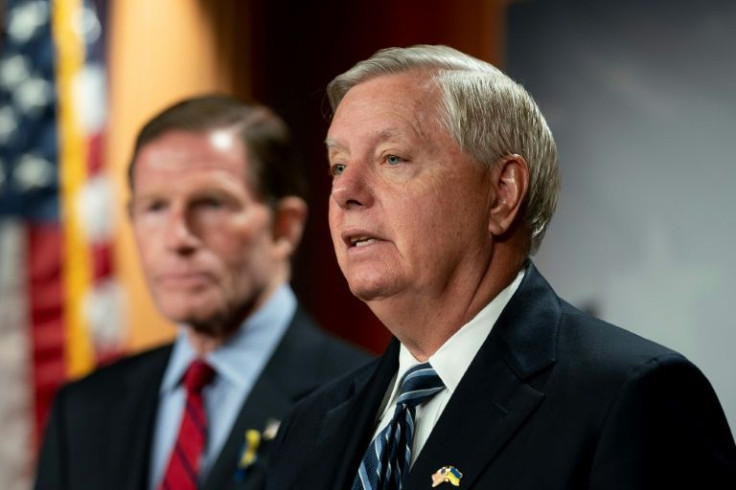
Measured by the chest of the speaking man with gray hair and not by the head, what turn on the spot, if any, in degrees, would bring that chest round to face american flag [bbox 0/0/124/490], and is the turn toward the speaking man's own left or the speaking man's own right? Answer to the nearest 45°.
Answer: approximately 90° to the speaking man's own right

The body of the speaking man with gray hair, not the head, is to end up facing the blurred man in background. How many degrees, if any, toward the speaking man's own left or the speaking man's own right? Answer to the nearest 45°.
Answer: approximately 90° to the speaking man's own right

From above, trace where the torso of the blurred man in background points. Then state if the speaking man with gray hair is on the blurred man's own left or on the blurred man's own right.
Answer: on the blurred man's own left

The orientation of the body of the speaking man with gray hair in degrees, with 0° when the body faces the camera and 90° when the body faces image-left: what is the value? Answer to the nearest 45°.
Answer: approximately 45°

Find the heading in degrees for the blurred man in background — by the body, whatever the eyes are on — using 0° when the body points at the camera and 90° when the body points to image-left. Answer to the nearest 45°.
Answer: approximately 45°

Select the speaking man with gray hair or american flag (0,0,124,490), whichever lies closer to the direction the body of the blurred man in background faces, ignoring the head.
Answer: the speaking man with gray hair

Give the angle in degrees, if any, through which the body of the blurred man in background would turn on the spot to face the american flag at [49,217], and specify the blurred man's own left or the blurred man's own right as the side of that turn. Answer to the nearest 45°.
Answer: approximately 135° to the blurred man's own right
